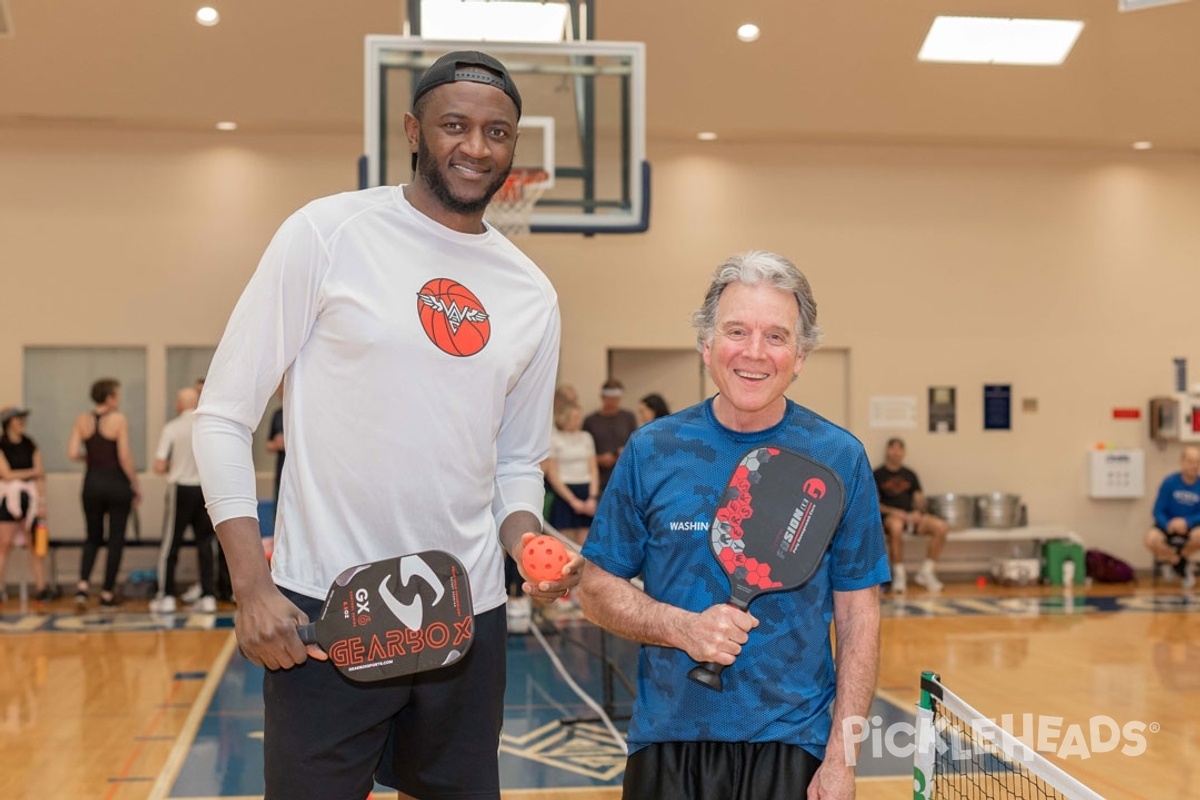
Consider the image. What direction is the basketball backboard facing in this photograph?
toward the camera

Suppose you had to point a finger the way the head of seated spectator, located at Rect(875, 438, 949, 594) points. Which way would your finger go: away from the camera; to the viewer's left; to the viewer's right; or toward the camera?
toward the camera

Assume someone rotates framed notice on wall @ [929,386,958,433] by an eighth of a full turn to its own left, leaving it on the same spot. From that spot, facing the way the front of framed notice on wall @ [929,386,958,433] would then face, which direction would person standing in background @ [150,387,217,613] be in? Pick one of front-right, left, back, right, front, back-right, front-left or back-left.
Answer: right

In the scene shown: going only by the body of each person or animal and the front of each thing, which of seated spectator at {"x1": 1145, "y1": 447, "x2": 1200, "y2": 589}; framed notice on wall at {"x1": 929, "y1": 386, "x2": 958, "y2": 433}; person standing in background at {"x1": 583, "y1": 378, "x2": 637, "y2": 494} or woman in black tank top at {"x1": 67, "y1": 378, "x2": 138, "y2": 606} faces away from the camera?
the woman in black tank top

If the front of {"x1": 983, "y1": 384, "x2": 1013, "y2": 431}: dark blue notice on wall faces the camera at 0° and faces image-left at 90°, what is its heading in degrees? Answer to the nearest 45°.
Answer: approximately 0°

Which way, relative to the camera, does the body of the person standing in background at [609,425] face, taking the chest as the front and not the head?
toward the camera

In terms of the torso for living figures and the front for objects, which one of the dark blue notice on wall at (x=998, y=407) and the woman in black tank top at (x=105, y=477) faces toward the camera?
the dark blue notice on wall

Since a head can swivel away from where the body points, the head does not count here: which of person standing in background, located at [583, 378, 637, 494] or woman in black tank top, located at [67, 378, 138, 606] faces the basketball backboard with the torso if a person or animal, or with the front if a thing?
the person standing in background

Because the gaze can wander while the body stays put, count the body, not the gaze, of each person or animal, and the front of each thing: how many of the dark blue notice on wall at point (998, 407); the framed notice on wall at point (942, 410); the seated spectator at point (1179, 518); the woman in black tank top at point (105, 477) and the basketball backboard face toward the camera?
4

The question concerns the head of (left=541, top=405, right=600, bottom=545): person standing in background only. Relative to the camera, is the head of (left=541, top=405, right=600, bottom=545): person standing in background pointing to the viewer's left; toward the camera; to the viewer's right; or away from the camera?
toward the camera

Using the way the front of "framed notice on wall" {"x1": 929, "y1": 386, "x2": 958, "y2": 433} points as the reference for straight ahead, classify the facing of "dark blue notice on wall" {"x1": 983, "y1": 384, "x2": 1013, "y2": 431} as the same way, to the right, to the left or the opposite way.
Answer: the same way

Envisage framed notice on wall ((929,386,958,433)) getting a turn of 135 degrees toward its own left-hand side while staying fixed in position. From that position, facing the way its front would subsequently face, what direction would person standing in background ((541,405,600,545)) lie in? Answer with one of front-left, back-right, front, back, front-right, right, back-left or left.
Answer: back

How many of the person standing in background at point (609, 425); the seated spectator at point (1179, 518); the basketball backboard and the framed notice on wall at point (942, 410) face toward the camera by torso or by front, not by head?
4

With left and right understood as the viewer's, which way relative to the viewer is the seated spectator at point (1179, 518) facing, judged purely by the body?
facing the viewer

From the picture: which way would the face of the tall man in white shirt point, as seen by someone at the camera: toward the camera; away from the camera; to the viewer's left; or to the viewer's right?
toward the camera

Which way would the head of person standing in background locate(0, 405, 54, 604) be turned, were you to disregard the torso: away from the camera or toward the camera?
toward the camera
